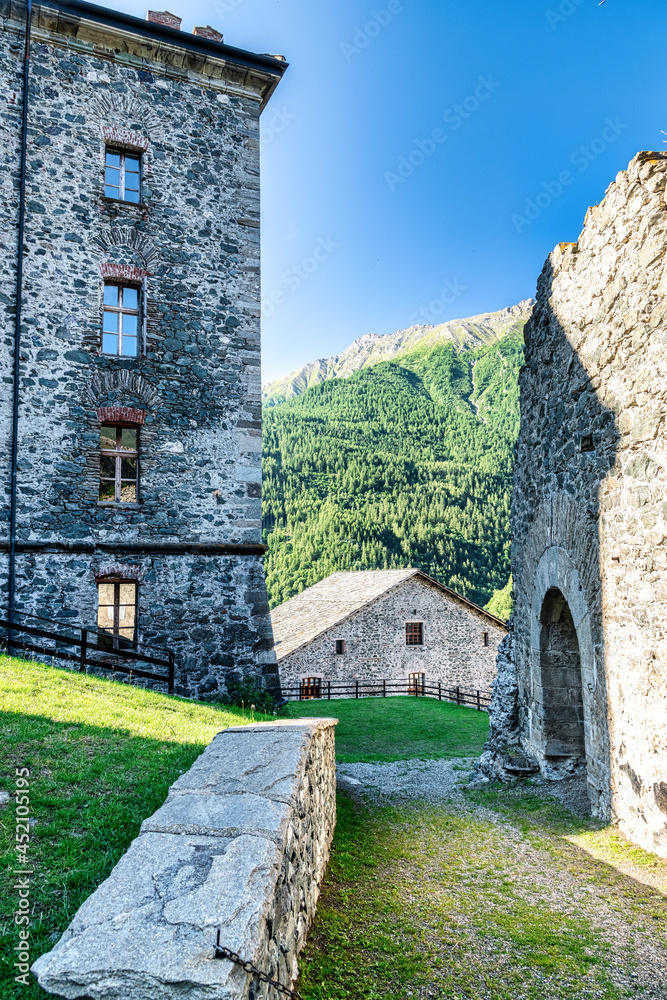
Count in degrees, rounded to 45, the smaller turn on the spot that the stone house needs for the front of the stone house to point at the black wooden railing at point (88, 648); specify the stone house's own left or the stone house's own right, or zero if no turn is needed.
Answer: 0° — it already faces it

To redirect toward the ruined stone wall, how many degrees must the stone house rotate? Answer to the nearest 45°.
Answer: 0° — it already faces it

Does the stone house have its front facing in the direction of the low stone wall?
yes

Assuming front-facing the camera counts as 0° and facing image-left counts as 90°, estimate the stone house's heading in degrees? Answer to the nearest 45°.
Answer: approximately 0°

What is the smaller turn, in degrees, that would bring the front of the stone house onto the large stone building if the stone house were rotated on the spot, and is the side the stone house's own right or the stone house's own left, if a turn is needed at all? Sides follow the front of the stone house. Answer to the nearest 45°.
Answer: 0° — it already faces it
